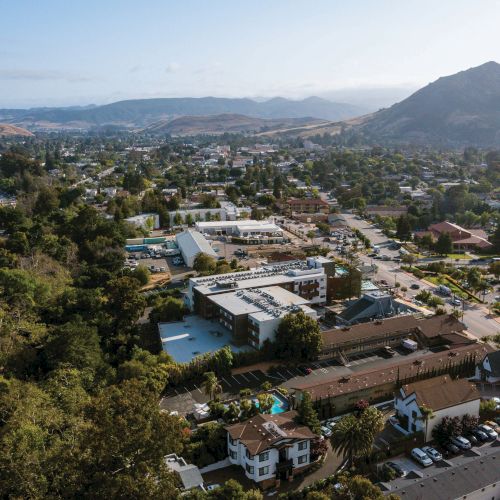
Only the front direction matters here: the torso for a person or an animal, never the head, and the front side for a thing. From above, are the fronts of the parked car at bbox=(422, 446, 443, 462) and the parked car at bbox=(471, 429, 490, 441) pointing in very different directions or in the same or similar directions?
same or similar directions

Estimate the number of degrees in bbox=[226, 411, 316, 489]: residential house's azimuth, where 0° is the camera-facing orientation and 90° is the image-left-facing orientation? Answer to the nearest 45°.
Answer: approximately 315°

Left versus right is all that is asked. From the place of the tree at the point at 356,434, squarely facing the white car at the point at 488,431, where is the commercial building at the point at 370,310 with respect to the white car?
left

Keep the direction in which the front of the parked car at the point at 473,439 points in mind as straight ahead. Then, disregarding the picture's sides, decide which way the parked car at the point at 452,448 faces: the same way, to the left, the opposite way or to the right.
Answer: the same way

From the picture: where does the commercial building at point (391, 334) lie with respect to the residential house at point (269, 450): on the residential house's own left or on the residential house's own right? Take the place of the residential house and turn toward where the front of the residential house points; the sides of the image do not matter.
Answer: on the residential house's own left

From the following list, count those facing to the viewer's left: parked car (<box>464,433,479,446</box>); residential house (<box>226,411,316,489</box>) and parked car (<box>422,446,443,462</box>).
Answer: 0
